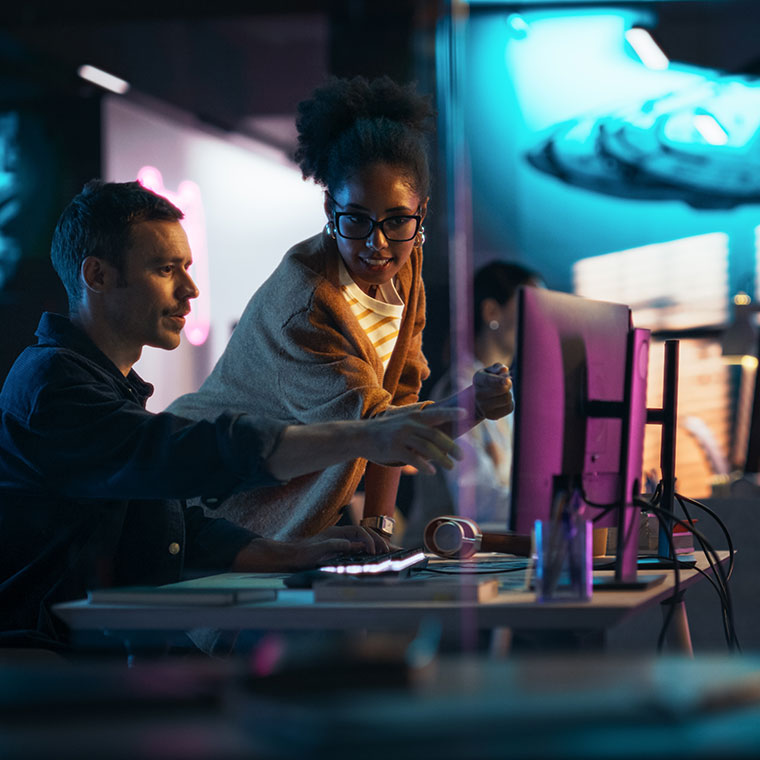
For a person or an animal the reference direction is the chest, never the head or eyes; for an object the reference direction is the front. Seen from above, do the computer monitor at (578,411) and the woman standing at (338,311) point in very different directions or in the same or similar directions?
very different directions

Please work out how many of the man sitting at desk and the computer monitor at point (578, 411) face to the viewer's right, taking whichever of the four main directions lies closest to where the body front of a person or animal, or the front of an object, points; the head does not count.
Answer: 1

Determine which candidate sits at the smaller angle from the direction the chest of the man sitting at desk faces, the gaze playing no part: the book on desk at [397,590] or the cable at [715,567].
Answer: the cable

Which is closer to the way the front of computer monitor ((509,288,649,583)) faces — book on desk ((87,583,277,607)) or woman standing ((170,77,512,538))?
the woman standing

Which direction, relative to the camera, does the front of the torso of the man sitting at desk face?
to the viewer's right

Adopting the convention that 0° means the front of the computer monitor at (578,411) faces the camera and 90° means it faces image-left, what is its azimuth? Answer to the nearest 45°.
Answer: approximately 135°

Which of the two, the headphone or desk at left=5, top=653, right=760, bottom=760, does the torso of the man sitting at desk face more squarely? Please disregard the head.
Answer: the headphone
